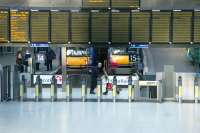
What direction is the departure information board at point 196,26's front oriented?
toward the camera

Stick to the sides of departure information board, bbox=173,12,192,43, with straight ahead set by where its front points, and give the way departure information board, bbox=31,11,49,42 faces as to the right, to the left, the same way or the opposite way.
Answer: the same way

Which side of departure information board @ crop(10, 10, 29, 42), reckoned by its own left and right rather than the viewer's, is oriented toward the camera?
front

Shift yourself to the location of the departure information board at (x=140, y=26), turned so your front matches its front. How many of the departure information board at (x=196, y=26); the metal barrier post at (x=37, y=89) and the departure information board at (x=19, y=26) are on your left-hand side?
1

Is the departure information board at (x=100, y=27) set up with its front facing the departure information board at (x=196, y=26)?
no

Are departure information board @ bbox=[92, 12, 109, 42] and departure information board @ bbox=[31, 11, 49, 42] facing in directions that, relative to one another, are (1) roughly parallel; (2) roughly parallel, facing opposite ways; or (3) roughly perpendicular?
roughly parallel

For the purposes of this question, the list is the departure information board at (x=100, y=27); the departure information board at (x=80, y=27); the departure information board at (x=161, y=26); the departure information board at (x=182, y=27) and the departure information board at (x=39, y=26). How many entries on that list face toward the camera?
5

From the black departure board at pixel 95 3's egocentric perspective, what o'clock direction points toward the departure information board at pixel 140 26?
The departure information board is roughly at 9 o'clock from the black departure board.

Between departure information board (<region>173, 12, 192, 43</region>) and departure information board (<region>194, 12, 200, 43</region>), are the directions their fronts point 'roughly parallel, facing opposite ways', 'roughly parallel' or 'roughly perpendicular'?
roughly parallel

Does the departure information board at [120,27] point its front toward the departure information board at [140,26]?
no

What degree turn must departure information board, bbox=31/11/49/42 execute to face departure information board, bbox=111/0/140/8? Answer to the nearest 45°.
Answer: approximately 90° to its left

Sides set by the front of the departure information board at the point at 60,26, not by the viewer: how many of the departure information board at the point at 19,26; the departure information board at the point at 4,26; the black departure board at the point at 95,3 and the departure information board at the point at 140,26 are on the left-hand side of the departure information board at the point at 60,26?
2

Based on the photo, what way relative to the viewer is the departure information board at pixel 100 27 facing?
toward the camera

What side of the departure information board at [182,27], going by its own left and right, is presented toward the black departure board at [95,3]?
right

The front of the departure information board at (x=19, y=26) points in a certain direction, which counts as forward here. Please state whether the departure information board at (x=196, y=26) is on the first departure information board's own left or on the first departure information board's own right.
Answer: on the first departure information board's own left

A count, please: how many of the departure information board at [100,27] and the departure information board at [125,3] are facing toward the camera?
2

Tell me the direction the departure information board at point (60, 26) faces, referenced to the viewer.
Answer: facing the viewer

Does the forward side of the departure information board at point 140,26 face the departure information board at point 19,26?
no
